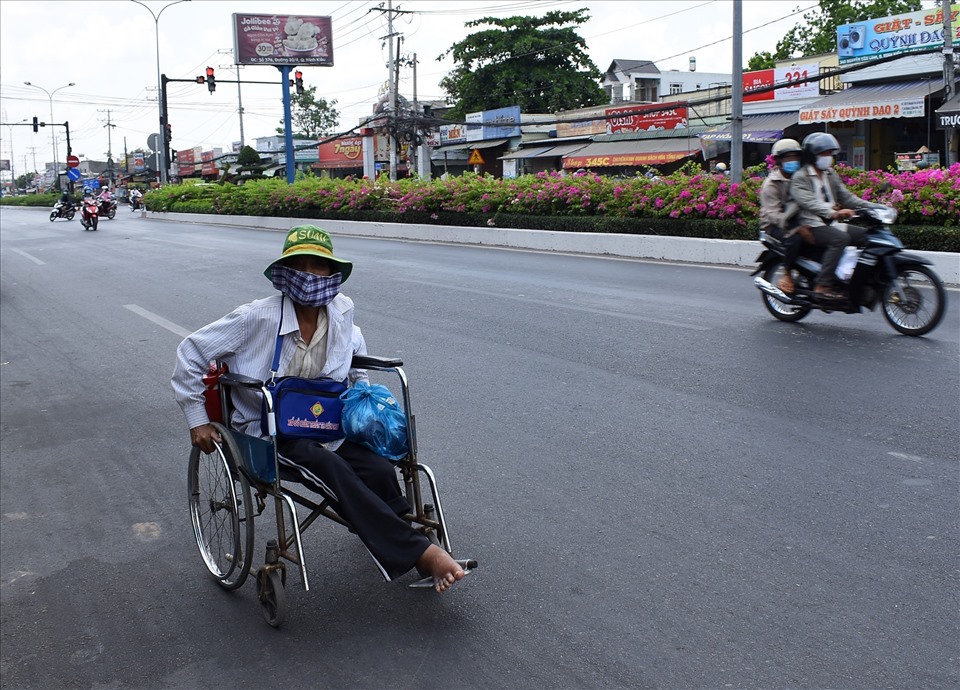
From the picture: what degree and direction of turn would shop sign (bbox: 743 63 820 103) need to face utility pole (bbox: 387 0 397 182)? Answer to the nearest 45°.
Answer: approximately 90° to its right

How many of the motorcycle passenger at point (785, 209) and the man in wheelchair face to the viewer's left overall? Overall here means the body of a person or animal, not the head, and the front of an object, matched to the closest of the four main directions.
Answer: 0

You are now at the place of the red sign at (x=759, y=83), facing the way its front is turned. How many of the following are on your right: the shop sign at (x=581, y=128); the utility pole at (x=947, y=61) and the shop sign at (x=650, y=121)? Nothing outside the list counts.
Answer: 2

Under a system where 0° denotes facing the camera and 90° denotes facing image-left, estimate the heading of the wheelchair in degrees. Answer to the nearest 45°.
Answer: approximately 315°

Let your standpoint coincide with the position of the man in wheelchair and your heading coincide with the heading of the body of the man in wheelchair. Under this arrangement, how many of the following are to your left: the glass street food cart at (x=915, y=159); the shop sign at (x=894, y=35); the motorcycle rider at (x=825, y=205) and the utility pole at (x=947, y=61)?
4

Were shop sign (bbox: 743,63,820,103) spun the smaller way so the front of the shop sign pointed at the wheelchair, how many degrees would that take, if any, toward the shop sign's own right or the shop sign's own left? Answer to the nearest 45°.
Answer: approximately 45° to the shop sign's own left

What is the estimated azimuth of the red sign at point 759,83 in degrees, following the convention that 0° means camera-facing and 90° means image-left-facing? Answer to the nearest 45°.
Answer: approximately 45°

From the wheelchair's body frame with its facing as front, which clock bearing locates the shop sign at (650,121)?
The shop sign is roughly at 8 o'clock from the wheelchair.

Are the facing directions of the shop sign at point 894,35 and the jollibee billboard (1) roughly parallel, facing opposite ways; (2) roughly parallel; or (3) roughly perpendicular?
roughly perpendicular

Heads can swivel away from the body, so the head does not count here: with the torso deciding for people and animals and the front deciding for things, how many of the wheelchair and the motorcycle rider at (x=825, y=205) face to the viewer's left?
0

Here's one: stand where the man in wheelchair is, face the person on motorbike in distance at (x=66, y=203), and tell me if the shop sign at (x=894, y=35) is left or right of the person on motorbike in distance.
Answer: right

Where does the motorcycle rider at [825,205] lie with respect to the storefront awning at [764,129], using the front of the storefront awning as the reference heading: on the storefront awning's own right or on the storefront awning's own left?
on the storefront awning's own left

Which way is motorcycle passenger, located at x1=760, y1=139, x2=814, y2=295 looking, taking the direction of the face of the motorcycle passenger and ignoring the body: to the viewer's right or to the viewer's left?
to the viewer's right

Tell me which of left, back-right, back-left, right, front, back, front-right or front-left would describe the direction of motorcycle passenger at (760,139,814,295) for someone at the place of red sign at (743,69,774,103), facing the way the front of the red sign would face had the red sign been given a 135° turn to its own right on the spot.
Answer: back
